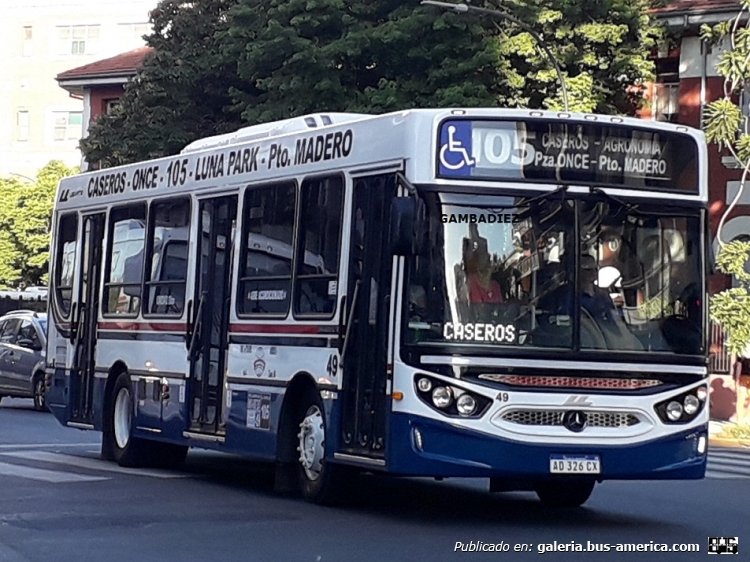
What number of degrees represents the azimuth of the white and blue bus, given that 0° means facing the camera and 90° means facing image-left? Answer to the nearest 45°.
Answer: approximately 315°

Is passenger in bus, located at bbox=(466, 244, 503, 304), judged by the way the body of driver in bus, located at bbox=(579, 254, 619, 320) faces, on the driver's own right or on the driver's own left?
on the driver's own right

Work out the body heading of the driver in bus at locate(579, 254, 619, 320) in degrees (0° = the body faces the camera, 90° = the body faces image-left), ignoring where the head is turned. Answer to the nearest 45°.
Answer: approximately 315°

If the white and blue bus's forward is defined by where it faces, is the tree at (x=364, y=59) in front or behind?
behind

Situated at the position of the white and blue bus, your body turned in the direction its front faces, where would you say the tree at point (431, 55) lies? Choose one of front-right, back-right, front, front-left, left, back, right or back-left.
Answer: back-left

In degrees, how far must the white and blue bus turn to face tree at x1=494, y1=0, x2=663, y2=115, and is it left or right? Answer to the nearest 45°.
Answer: approximately 135° to its left
